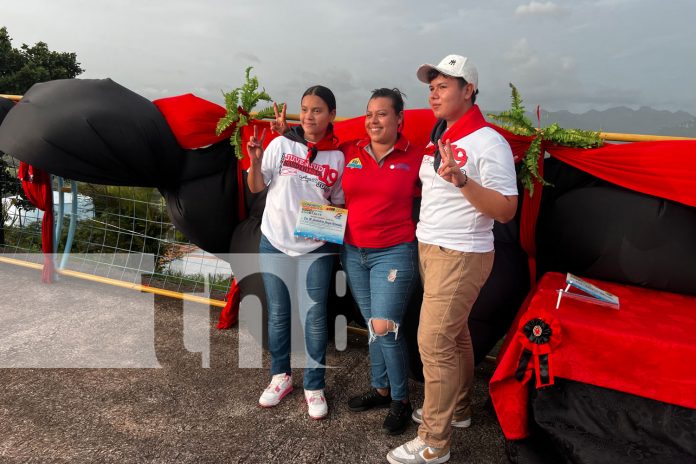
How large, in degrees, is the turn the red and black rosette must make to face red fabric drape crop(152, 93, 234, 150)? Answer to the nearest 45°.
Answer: approximately 90° to its right

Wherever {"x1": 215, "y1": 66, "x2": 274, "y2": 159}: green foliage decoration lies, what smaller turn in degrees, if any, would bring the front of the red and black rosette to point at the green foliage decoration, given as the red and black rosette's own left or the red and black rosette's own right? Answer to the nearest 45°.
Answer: approximately 90° to the red and black rosette's own right

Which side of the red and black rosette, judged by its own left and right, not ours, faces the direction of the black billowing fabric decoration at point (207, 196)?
right

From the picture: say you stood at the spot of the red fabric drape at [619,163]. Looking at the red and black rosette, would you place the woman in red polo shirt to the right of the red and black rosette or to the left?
right

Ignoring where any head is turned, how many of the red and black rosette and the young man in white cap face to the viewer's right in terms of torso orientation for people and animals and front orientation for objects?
0

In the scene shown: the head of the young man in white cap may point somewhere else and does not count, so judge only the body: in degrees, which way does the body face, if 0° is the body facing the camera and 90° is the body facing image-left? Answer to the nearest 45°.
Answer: approximately 45°

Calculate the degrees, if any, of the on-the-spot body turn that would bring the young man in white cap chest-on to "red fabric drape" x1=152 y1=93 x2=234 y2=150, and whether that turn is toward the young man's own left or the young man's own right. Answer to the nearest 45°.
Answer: approximately 90° to the young man's own right

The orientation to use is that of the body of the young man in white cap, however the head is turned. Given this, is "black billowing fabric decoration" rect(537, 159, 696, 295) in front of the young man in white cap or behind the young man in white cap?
behind
